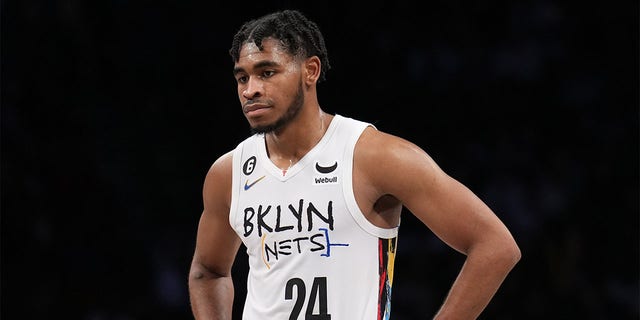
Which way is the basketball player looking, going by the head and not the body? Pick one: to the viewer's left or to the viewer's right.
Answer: to the viewer's left

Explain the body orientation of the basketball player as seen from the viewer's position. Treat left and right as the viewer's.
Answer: facing the viewer and to the left of the viewer
